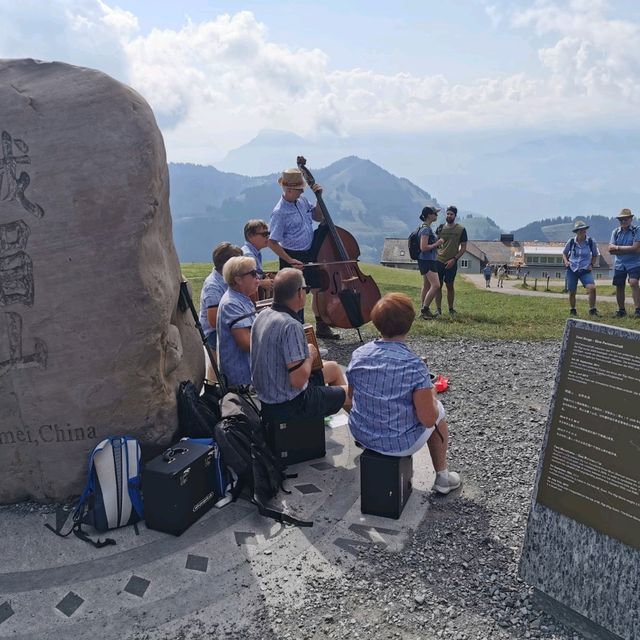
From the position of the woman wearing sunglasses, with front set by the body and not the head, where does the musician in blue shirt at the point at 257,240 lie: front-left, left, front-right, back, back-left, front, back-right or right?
left

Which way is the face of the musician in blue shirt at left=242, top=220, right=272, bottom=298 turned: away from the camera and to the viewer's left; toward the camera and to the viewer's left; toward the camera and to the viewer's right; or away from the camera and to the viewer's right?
toward the camera and to the viewer's right

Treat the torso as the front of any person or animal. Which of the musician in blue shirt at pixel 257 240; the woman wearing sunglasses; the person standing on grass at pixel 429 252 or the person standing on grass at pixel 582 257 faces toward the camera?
the person standing on grass at pixel 582 257

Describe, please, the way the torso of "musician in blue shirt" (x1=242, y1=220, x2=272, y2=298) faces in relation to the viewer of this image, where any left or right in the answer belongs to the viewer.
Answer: facing to the right of the viewer

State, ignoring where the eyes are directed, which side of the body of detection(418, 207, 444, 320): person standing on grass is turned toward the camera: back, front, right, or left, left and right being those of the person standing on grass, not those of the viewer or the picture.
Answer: right

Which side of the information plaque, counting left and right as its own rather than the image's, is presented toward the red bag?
right

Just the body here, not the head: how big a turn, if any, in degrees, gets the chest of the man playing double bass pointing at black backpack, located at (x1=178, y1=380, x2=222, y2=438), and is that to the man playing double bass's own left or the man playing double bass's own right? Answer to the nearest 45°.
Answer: approximately 45° to the man playing double bass's own right

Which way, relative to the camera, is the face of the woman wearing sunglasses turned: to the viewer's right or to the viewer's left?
to the viewer's right

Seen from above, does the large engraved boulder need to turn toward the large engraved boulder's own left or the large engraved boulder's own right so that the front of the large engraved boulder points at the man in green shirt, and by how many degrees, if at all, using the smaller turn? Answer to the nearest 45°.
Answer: approximately 135° to the large engraved boulder's own left

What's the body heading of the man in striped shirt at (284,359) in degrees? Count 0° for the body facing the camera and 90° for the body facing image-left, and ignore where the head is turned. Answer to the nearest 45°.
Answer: approximately 225°

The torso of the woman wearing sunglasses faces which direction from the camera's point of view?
to the viewer's right

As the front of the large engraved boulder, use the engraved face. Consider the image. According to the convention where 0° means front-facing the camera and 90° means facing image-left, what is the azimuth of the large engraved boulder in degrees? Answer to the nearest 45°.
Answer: approximately 0°

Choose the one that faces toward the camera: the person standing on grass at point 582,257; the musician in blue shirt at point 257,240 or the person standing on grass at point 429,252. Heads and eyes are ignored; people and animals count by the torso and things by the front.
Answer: the person standing on grass at point 582,257

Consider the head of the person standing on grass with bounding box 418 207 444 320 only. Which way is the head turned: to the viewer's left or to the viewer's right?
to the viewer's right

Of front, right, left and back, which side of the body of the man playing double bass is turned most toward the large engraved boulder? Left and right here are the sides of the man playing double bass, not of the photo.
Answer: right

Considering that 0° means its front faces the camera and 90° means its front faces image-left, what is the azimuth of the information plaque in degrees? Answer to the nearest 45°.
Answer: approximately 45°
